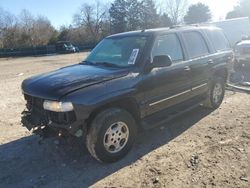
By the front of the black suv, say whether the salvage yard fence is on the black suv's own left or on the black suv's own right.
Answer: on the black suv's own right

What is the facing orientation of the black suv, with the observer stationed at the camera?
facing the viewer and to the left of the viewer
